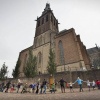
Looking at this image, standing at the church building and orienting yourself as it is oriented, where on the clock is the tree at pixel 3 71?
The tree is roughly at 2 o'clock from the church building.

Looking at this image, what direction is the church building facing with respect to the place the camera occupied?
facing the viewer and to the left of the viewer
